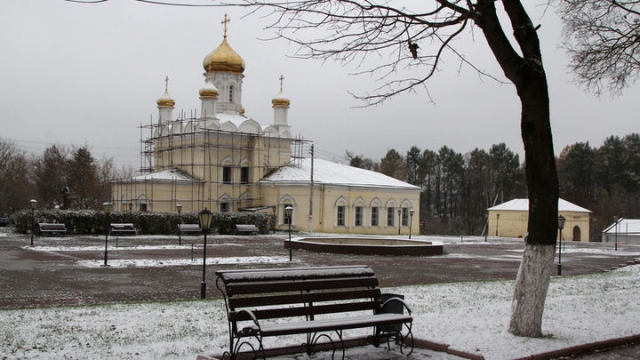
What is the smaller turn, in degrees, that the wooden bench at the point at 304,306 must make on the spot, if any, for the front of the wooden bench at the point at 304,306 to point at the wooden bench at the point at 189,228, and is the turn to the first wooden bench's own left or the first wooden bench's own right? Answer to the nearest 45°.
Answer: approximately 135° to the first wooden bench's own left

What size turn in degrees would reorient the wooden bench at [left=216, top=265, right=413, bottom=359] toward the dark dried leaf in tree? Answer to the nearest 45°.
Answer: approximately 90° to its left

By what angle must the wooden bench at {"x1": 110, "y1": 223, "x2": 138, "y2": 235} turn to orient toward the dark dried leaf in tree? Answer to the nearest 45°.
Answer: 0° — it already faces it

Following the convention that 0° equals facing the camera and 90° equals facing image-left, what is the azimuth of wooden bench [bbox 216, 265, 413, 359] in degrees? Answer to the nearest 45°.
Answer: approximately 315°

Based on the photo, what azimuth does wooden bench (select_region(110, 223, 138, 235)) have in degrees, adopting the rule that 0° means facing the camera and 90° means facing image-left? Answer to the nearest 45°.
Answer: approximately 0°

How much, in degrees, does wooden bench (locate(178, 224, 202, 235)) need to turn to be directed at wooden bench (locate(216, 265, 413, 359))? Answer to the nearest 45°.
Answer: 0° — it already faces it

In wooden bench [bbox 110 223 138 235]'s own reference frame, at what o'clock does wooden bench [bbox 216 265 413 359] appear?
wooden bench [bbox 216 265 413 359] is roughly at 12 o'clock from wooden bench [bbox 110 223 138 235].

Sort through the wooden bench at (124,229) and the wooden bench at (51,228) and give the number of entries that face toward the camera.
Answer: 2

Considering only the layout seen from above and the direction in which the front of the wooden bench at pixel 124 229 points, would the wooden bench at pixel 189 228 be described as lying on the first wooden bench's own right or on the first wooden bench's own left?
on the first wooden bench's own left
